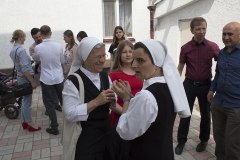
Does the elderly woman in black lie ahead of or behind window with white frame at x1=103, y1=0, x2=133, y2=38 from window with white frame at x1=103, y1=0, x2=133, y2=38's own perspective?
ahead

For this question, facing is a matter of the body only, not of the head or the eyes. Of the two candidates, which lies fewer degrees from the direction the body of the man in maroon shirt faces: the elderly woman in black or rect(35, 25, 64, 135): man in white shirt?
the elderly woman in black

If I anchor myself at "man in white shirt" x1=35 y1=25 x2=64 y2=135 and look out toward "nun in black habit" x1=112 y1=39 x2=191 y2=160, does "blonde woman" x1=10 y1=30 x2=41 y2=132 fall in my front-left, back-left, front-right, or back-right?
back-right

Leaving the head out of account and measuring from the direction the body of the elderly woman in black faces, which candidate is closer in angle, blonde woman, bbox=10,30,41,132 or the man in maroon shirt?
the man in maroon shirt

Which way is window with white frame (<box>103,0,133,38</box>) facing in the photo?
toward the camera

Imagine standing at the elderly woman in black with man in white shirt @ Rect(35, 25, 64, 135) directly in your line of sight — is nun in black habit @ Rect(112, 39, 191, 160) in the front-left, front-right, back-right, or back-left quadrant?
back-right

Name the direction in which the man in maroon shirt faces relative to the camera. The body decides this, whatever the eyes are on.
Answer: toward the camera

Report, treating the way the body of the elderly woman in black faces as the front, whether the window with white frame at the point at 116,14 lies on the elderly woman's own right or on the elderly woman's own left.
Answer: on the elderly woman's own left

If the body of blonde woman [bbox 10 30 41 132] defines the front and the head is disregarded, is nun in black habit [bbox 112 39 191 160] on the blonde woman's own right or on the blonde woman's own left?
on the blonde woman's own right

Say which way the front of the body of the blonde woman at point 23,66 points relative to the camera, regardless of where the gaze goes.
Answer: to the viewer's right

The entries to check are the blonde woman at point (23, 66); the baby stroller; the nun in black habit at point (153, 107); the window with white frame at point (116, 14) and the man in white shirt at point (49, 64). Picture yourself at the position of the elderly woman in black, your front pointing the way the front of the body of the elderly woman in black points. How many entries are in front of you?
1

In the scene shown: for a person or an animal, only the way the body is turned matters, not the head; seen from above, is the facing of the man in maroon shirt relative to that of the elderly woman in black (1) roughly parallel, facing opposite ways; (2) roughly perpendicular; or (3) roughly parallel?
roughly perpendicular

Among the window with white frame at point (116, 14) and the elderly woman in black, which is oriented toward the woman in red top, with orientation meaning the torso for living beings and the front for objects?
the window with white frame
